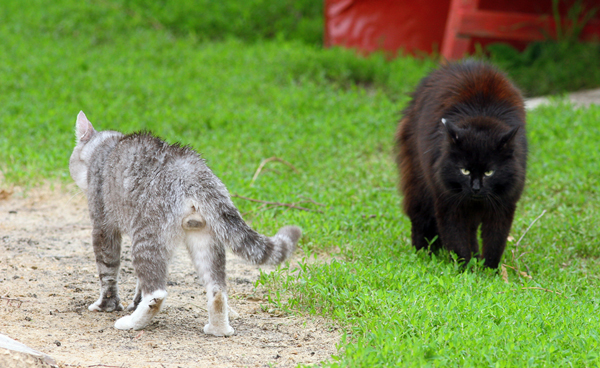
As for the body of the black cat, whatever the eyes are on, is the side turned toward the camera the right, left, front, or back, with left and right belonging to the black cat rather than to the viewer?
front

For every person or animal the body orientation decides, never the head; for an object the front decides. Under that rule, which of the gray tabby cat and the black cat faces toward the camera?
the black cat

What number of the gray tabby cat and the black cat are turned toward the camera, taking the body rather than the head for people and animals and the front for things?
1

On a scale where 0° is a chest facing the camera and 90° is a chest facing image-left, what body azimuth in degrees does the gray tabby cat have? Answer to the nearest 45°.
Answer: approximately 135°

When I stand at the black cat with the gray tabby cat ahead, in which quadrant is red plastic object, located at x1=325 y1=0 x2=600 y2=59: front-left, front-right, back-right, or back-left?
back-right

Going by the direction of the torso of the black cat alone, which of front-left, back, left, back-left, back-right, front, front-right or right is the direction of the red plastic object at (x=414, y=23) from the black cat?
back

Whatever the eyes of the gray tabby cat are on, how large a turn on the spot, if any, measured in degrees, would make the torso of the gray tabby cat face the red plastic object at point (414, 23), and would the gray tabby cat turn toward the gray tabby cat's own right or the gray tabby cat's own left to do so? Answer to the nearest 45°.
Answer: approximately 90° to the gray tabby cat's own right

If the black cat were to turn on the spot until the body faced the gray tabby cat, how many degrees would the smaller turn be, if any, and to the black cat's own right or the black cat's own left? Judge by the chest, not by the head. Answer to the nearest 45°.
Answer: approximately 45° to the black cat's own right

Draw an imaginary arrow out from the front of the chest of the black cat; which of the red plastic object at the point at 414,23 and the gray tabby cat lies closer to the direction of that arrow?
the gray tabby cat

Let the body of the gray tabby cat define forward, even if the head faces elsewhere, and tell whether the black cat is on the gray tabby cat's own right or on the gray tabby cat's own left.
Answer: on the gray tabby cat's own right
